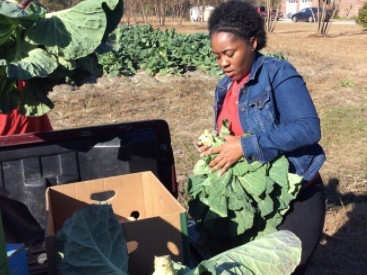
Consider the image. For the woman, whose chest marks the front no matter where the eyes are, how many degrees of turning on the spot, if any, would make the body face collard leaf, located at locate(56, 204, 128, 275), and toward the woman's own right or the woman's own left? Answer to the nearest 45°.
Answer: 0° — they already face it

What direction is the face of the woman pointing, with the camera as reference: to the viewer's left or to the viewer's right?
to the viewer's left

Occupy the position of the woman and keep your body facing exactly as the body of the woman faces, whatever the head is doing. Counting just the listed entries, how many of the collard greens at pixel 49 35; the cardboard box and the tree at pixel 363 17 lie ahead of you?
2

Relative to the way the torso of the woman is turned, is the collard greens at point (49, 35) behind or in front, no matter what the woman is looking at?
in front

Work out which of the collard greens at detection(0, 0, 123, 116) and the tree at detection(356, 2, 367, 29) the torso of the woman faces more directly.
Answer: the collard greens

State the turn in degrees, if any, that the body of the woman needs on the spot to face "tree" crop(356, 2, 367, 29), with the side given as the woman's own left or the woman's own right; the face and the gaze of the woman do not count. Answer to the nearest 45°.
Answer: approximately 135° to the woman's own right

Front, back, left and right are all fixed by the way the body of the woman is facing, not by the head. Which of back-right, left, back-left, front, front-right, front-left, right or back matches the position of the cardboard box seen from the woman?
front

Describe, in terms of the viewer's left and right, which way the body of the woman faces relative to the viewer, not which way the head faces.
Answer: facing the viewer and to the left of the viewer

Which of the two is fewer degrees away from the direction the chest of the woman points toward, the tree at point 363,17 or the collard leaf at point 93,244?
the collard leaf
